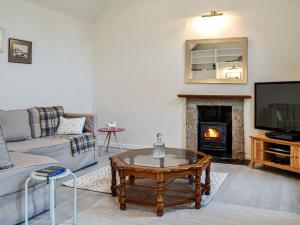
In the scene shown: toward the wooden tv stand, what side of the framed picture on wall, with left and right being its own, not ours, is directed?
front

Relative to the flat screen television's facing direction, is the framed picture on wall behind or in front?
in front

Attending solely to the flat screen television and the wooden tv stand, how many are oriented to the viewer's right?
0

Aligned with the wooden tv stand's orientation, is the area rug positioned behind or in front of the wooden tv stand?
in front

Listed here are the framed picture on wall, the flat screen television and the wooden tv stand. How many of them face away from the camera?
0

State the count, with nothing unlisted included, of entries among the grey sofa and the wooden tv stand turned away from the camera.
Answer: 0

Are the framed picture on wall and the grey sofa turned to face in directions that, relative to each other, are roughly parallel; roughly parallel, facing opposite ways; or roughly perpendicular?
roughly parallel

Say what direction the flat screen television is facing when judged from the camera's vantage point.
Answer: facing the viewer and to the left of the viewer

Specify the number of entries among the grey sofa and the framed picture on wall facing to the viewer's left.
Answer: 0

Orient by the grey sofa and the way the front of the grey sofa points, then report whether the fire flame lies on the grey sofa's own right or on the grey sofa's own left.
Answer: on the grey sofa's own left

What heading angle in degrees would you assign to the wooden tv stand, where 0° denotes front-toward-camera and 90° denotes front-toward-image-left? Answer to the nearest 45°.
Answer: approximately 45°

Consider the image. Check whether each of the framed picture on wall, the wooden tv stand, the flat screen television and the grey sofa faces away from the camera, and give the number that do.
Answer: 0

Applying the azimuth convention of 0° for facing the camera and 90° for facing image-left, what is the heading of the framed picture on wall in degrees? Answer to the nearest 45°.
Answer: approximately 315°
